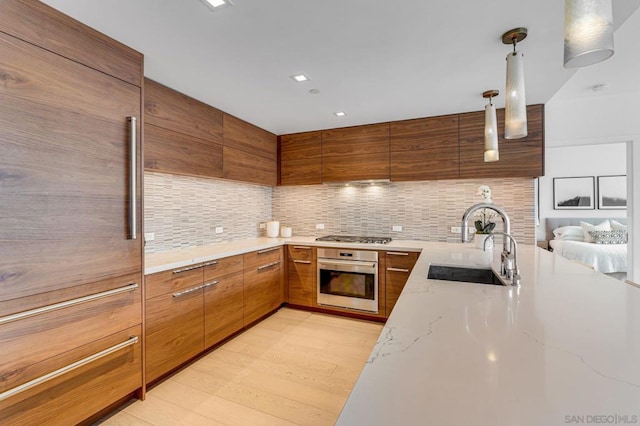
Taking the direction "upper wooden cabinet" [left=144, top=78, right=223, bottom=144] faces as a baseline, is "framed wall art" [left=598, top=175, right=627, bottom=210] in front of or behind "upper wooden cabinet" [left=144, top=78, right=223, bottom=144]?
in front

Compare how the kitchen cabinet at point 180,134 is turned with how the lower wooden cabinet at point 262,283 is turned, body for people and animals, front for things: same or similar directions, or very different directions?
same or similar directions

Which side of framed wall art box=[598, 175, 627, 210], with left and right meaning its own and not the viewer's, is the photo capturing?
front

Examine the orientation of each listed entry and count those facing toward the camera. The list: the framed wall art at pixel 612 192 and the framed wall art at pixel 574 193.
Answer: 2

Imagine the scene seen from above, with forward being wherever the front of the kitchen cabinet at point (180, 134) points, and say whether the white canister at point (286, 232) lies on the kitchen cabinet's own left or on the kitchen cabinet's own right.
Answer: on the kitchen cabinet's own left

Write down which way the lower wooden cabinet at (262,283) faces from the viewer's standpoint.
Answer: facing the viewer and to the right of the viewer

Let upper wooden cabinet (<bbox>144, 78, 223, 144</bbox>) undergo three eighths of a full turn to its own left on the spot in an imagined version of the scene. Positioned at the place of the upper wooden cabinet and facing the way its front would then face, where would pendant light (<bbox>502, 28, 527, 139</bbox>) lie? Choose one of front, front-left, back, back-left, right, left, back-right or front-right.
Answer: back-right

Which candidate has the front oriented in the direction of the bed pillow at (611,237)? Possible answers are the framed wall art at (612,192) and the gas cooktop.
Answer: the framed wall art

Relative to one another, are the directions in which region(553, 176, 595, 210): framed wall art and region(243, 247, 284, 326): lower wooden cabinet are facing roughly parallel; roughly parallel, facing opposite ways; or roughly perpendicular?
roughly perpendicular

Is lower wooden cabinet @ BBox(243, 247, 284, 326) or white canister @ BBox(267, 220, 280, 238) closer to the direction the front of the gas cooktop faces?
the lower wooden cabinet

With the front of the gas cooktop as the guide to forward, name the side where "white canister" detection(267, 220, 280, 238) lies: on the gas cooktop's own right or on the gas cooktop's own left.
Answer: on the gas cooktop's own right

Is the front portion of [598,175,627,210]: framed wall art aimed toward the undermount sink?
yes

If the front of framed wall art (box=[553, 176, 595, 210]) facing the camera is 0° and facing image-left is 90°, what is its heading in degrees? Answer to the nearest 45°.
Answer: approximately 0°

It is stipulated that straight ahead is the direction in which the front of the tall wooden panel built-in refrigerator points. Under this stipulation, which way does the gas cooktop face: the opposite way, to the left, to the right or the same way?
to the right

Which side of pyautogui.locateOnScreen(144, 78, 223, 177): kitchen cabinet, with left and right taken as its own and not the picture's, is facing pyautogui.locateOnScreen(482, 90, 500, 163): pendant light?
front

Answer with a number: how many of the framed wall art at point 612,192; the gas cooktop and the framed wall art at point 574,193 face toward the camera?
3

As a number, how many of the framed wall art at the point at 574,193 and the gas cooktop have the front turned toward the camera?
2

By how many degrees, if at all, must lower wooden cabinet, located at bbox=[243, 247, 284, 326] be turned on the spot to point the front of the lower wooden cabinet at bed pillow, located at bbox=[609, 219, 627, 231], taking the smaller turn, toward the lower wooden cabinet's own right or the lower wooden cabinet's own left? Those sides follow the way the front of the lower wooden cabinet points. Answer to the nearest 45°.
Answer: approximately 45° to the lower wooden cabinet's own left

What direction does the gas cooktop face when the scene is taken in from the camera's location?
facing the viewer

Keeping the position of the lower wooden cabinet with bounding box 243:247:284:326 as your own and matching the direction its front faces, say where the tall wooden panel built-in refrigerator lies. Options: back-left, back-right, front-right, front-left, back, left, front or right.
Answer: right
